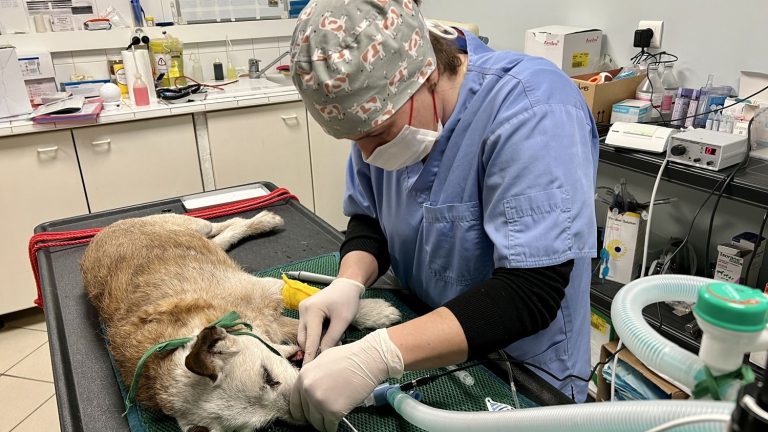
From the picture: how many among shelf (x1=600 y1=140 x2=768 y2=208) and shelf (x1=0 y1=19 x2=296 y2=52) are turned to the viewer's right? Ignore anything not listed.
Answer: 0

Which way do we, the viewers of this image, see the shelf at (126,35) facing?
facing the viewer

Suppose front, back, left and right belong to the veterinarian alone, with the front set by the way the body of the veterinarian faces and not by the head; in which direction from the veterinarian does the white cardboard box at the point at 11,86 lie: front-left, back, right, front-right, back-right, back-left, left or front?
right

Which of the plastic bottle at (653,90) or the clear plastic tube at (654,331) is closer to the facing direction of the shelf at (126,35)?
the clear plastic tube

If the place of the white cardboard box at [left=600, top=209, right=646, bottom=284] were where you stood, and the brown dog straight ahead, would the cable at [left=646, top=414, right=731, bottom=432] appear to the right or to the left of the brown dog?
left

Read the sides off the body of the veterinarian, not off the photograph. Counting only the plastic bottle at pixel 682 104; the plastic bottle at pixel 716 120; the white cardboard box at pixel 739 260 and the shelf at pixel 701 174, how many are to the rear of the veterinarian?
4

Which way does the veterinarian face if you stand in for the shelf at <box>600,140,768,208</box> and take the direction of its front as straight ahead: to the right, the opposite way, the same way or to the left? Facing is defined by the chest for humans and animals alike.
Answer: the same way

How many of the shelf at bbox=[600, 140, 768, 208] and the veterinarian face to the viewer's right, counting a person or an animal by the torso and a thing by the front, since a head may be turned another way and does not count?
0

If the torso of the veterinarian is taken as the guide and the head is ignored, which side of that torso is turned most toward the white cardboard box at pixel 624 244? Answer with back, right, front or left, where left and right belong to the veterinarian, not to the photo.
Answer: back

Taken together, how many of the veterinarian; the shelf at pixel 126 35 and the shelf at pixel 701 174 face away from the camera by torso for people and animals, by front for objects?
0

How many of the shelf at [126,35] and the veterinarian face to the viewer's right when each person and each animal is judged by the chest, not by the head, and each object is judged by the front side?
0

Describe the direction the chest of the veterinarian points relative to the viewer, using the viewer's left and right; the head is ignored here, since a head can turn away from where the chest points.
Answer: facing the viewer and to the left of the viewer

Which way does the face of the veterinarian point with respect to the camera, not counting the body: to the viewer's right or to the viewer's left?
to the viewer's left

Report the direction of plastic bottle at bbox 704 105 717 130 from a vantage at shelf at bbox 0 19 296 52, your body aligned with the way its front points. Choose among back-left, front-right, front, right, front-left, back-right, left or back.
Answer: front-left

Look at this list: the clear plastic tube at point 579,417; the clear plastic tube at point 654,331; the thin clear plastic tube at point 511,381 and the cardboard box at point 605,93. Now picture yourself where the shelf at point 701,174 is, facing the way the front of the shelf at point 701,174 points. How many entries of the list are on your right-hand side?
1

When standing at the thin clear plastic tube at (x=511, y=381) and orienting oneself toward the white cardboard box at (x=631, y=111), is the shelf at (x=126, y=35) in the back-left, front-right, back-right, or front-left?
front-left

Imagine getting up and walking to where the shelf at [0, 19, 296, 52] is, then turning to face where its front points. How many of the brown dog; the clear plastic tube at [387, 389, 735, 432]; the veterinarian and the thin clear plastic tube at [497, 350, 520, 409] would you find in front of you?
4
